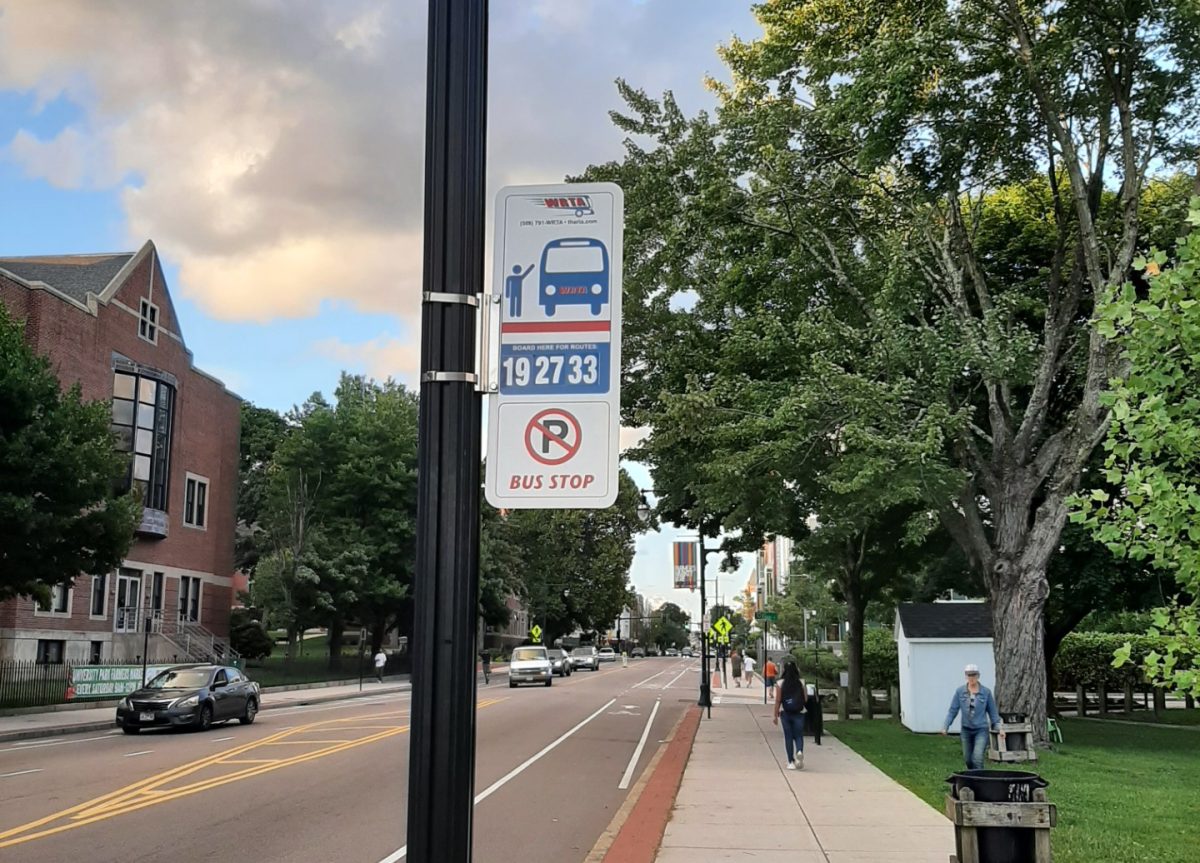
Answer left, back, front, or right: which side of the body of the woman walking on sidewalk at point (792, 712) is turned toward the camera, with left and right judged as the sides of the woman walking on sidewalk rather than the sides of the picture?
back

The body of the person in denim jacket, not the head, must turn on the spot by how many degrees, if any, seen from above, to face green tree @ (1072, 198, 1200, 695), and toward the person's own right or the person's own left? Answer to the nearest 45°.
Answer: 0° — they already face it

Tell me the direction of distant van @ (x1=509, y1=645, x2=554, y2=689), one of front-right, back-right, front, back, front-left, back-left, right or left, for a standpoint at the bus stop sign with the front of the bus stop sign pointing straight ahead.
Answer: back

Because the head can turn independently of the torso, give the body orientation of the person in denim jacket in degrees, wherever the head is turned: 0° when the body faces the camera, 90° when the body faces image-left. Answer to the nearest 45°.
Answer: approximately 0°

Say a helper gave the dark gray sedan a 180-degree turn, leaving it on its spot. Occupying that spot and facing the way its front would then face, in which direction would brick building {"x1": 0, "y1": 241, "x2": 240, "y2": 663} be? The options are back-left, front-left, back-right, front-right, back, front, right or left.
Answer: front-left

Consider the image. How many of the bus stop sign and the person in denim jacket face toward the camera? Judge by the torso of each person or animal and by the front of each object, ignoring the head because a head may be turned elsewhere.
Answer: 2

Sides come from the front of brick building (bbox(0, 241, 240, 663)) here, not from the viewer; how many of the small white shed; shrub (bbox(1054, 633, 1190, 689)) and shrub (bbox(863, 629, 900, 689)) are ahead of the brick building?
3

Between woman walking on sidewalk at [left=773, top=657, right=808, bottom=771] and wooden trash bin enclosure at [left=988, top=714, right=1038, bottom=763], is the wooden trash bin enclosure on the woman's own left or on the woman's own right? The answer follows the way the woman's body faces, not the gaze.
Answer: on the woman's own right

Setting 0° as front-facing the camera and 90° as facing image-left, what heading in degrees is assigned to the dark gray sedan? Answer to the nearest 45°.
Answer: approximately 45°

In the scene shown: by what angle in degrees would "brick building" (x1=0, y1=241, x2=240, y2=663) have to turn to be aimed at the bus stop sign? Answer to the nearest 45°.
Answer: approximately 45° to its right

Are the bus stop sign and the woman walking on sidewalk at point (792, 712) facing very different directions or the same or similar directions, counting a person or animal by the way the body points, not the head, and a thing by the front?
very different directions
